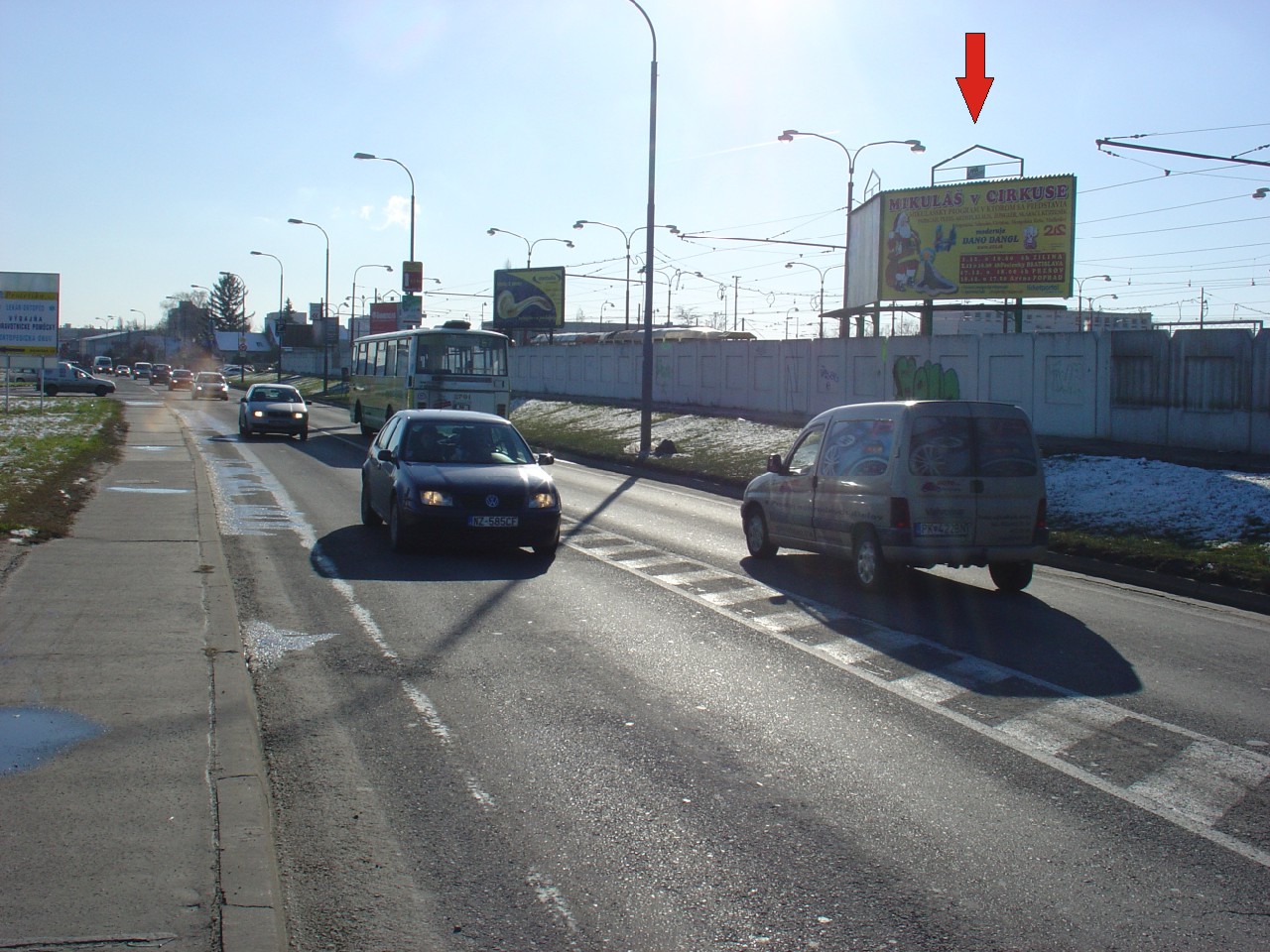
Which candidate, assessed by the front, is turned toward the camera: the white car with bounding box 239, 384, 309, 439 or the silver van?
the white car

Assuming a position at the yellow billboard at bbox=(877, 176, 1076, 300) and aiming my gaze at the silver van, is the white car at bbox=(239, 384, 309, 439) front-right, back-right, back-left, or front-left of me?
front-right

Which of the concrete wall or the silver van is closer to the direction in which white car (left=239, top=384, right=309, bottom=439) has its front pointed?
the silver van

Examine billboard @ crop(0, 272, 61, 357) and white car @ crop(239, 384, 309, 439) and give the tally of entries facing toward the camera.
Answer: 2

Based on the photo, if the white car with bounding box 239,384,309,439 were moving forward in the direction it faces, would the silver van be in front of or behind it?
in front

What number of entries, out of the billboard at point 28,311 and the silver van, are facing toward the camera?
1

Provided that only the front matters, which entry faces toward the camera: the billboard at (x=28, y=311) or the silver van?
the billboard

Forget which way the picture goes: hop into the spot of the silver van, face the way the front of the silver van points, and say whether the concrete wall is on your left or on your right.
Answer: on your right

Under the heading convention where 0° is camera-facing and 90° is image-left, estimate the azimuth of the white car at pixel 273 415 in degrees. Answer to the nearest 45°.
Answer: approximately 0°

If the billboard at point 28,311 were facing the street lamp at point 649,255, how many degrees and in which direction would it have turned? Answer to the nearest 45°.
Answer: approximately 45° to its left

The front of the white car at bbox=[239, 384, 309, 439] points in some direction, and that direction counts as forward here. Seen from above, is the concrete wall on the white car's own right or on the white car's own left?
on the white car's own left

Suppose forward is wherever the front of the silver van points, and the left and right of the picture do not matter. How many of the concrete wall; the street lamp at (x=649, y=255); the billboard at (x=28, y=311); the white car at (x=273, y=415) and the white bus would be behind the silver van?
0

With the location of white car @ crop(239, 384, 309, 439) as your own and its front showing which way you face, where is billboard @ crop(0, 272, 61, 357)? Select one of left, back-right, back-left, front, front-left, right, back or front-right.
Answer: back-right

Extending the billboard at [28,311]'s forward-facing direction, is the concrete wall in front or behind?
in front

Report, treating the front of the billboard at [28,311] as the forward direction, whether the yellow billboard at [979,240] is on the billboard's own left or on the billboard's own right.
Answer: on the billboard's own left

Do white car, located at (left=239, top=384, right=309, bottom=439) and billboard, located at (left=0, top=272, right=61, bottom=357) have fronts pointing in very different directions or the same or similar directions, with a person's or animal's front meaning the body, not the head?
same or similar directions

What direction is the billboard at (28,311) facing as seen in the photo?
toward the camera

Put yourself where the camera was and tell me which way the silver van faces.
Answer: facing away from the viewer and to the left of the viewer
